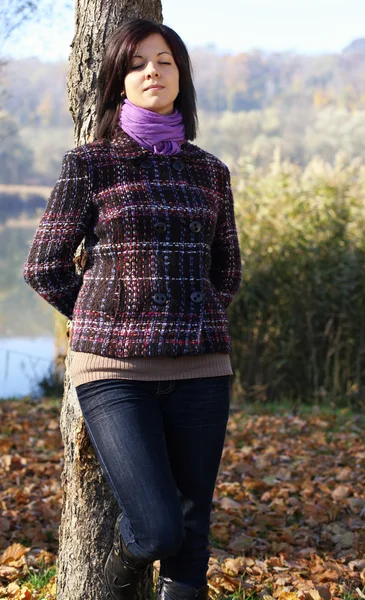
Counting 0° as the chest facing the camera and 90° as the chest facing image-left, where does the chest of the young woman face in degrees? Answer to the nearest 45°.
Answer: approximately 0°

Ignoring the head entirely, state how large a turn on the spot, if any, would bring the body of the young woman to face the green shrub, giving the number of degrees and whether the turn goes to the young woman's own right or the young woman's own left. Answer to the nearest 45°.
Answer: approximately 180°
